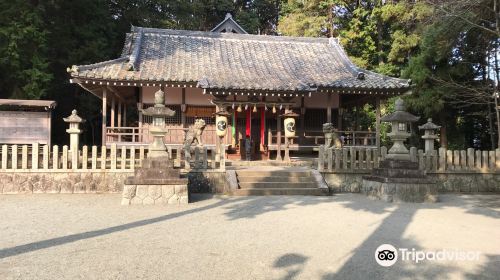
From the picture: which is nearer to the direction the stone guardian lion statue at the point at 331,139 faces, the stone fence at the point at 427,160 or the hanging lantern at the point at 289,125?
the hanging lantern

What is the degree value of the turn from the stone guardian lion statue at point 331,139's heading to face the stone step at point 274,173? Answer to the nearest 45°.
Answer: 0° — it already faces it

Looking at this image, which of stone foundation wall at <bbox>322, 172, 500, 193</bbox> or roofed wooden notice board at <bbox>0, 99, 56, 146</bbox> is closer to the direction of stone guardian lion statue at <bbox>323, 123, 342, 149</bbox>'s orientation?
the roofed wooden notice board

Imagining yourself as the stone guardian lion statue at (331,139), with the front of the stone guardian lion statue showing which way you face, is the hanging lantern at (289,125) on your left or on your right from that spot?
on your right

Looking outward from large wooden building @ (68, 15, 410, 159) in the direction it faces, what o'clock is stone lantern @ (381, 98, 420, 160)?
The stone lantern is roughly at 11 o'clock from the large wooden building.

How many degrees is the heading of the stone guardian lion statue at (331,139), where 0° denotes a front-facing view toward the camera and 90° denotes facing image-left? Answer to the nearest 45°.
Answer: approximately 45°

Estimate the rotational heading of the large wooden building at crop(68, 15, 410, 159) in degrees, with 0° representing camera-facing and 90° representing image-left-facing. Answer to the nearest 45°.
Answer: approximately 0°
